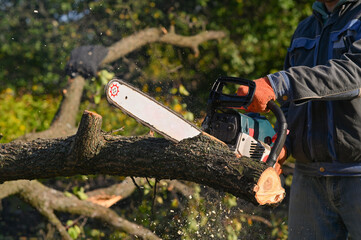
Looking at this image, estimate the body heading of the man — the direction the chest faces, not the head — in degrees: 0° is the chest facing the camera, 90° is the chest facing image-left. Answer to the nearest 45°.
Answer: approximately 45°
